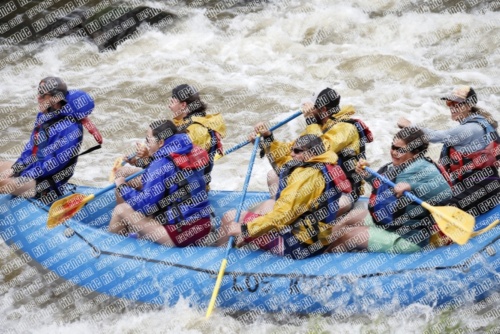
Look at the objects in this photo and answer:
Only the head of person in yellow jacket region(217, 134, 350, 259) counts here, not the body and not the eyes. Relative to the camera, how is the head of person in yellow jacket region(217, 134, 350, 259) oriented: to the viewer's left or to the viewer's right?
to the viewer's left

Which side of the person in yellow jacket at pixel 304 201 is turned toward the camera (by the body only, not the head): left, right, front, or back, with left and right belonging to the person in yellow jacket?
left

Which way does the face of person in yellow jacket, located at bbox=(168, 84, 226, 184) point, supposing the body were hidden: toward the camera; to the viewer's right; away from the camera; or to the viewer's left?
to the viewer's left

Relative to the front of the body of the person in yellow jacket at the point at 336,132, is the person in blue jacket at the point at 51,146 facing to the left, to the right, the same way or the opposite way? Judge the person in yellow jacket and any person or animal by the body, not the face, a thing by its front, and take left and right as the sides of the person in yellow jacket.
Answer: the same way

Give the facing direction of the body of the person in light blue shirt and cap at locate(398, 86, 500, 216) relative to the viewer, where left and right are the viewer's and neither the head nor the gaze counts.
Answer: facing to the left of the viewer

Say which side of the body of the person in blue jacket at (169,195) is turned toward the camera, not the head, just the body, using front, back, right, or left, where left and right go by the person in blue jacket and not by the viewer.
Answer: left

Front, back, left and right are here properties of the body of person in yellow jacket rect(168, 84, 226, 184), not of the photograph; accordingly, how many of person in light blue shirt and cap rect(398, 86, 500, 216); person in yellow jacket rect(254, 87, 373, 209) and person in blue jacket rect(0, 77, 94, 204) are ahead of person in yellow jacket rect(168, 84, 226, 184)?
1

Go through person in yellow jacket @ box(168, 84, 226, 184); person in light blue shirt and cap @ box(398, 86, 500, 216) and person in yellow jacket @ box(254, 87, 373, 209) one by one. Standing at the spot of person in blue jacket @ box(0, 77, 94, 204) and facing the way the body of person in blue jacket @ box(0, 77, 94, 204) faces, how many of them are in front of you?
0

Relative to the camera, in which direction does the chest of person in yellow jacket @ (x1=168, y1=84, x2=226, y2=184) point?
to the viewer's left

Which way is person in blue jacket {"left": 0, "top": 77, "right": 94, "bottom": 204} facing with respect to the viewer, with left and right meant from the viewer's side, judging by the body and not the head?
facing to the left of the viewer

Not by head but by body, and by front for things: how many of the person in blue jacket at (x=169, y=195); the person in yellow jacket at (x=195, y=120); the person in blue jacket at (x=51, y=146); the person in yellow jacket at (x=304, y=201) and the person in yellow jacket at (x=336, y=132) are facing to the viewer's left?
5

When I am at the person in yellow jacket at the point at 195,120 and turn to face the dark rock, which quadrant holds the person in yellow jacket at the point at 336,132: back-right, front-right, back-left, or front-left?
back-right

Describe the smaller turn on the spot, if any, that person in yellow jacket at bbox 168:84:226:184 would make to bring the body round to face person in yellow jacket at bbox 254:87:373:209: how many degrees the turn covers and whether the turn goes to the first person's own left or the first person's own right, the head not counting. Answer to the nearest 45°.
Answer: approximately 180°

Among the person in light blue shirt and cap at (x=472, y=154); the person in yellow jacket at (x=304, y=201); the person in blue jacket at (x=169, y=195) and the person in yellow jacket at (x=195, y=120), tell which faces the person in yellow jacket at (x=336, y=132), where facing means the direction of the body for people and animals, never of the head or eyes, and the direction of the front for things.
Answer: the person in light blue shirt and cap at (x=472, y=154)

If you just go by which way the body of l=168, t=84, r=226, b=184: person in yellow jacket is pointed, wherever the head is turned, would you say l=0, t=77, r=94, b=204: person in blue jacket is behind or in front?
in front

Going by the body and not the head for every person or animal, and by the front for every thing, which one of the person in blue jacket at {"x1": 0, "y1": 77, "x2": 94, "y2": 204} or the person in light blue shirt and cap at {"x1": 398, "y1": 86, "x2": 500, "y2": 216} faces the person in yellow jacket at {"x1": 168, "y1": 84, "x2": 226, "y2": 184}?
the person in light blue shirt and cap at {"x1": 398, "y1": 86, "x2": 500, "y2": 216}

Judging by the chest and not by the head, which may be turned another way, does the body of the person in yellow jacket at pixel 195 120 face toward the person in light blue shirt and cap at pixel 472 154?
no

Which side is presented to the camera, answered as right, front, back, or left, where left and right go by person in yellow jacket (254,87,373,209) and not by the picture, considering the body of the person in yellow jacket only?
left
